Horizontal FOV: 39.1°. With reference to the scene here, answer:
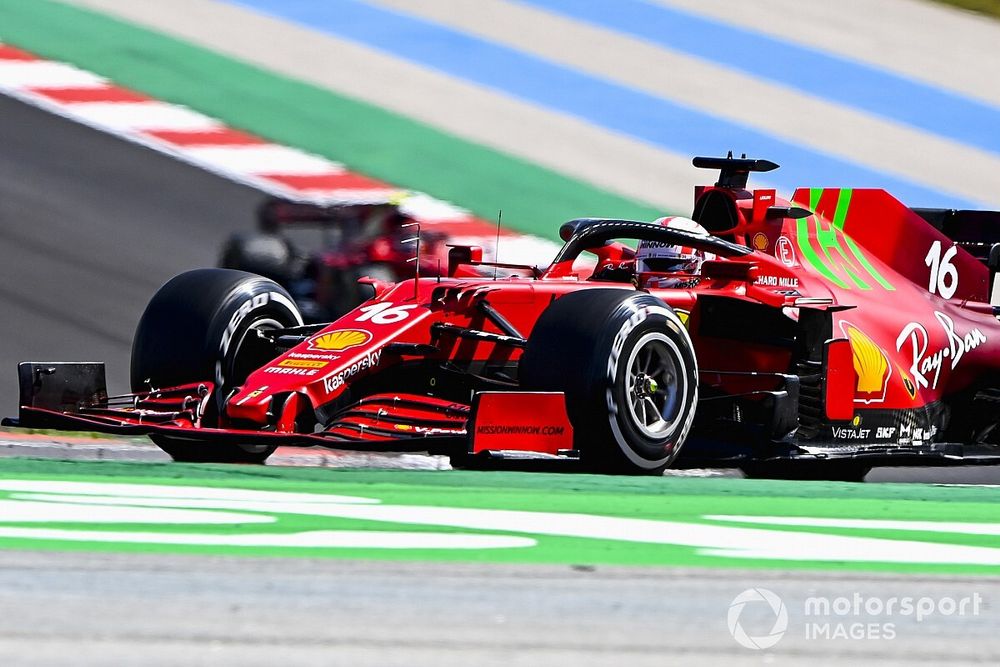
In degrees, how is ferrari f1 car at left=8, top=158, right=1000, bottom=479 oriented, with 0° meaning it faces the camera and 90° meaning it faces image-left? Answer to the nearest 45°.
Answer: approximately 45°

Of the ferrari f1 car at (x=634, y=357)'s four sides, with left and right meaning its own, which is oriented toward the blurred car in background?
right
